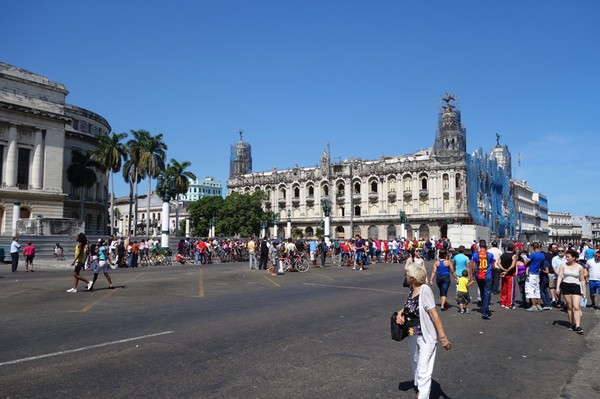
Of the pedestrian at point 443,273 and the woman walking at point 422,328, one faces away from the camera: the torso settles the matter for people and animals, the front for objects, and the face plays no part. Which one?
the pedestrian

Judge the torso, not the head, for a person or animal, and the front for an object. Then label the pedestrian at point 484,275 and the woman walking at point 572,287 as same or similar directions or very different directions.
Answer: very different directions

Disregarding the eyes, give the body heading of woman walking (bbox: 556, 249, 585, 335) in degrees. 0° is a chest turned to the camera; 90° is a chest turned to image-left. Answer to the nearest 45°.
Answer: approximately 0°

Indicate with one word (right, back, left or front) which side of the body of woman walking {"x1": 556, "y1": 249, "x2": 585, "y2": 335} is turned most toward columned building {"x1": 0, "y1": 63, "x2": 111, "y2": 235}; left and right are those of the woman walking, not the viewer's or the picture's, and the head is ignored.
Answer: right

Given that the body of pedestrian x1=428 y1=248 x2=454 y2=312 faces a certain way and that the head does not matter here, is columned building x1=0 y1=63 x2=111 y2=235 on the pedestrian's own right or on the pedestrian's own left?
on the pedestrian's own left

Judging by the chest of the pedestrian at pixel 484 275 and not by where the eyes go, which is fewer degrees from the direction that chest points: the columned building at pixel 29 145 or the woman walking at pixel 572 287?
the columned building

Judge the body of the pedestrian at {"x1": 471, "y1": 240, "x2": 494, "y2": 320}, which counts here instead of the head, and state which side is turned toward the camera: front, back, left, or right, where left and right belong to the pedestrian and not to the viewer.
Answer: back

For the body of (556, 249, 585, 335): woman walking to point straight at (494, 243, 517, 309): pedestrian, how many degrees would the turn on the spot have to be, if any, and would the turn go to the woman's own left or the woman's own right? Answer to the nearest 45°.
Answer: approximately 135° to the woman's own right

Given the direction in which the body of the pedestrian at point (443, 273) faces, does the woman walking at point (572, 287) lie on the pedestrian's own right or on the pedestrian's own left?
on the pedestrian's own right

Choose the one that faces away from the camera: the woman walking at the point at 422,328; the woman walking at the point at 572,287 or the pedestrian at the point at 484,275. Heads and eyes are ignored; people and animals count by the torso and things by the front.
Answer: the pedestrian
